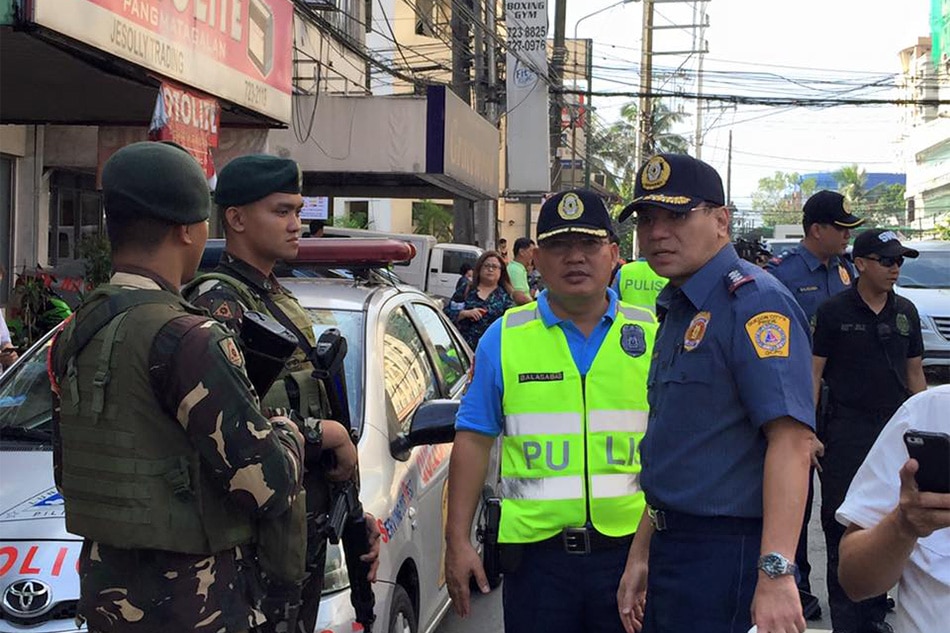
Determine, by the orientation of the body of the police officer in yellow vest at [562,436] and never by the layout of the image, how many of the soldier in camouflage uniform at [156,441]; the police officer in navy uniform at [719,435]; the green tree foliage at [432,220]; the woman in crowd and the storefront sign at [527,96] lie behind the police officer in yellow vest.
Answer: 3

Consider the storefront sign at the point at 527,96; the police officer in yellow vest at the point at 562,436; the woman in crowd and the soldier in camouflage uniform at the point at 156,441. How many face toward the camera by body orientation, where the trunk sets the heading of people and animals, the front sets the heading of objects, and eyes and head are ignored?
3

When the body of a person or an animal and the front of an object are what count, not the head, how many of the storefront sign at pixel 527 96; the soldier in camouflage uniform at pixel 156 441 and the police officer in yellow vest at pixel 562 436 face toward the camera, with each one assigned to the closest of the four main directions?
2

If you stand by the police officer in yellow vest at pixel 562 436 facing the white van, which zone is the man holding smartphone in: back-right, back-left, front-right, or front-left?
back-right

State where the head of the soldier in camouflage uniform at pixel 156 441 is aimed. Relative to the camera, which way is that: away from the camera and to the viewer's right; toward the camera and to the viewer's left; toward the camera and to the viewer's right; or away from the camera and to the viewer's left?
away from the camera and to the viewer's right

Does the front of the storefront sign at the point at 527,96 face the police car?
yes

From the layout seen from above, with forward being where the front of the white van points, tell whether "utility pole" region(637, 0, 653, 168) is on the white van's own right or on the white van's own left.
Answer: on the white van's own left

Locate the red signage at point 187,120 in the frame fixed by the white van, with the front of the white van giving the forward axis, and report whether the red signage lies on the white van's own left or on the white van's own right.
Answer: on the white van's own right

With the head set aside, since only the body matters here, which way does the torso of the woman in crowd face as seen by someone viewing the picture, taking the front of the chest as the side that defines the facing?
toward the camera

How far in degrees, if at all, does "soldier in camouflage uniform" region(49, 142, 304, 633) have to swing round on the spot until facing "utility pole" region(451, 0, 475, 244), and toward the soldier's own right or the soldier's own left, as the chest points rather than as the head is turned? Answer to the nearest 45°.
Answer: approximately 45° to the soldier's own left

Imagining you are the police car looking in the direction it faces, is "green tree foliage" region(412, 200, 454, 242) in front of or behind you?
behind

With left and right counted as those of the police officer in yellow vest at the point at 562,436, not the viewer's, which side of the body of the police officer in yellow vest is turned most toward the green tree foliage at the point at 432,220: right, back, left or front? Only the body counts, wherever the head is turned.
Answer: back

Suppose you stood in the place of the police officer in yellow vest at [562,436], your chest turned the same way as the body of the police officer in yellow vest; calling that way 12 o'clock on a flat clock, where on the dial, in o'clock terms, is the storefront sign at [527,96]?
The storefront sign is roughly at 6 o'clock from the police officer in yellow vest.

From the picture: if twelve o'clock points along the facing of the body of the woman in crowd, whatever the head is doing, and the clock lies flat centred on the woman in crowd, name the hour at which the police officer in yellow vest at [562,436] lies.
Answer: The police officer in yellow vest is roughly at 12 o'clock from the woman in crowd.

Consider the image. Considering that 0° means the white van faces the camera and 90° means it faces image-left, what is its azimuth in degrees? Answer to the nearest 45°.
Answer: approximately 315°

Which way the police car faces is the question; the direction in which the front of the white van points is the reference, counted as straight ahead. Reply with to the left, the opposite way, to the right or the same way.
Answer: to the right

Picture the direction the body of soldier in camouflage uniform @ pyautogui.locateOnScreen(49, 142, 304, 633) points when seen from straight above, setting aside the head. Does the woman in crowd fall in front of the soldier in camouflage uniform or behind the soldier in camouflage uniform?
in front
